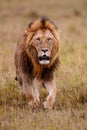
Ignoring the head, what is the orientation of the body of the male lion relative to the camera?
toward the camera
